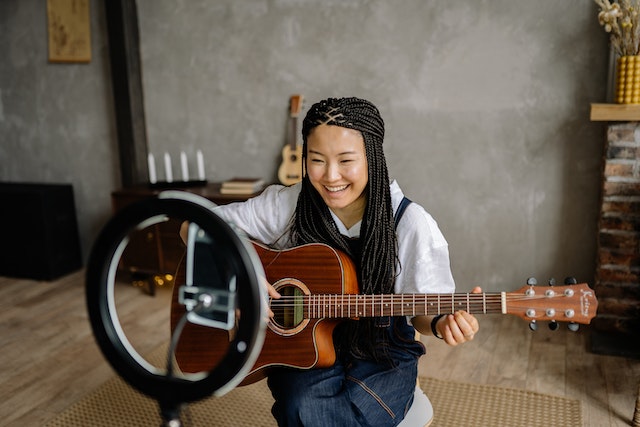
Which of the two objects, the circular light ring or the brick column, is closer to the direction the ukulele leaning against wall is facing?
the circular light ring

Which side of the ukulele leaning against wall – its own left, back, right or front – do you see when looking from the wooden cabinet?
right

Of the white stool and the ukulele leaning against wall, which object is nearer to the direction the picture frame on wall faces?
the white stool

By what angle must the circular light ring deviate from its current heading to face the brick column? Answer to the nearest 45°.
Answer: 0° — it already faces it

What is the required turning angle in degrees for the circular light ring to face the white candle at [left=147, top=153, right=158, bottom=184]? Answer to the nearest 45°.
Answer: approximately 45° to its left

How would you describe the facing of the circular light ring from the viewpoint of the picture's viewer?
facing away from the viewer and to the right of the viewer

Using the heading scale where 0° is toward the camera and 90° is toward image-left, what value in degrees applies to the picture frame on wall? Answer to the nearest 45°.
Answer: approximately 0°

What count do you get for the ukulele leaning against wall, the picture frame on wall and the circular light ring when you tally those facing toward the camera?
2

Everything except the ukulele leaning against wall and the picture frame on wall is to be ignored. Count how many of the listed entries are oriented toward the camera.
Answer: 2
